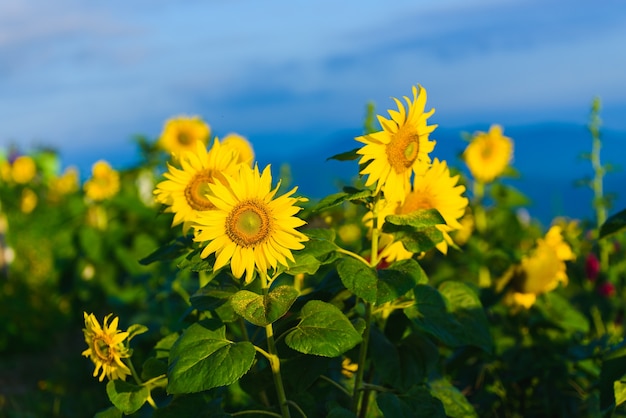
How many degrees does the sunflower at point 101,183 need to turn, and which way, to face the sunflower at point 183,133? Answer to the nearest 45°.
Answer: approximately 45° to its left

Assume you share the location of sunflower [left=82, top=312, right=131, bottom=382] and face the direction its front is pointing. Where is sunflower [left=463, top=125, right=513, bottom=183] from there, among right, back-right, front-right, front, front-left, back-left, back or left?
back

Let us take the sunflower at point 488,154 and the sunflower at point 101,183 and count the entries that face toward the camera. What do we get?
2

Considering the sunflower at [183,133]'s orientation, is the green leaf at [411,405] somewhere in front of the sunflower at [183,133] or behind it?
in front

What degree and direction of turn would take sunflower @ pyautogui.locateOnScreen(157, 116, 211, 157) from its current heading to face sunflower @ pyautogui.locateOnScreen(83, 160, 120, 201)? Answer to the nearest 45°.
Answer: approximately 135° to its right

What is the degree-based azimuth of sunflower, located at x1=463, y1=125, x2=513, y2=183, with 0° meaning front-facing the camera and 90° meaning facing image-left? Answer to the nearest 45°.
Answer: approximately 0°
